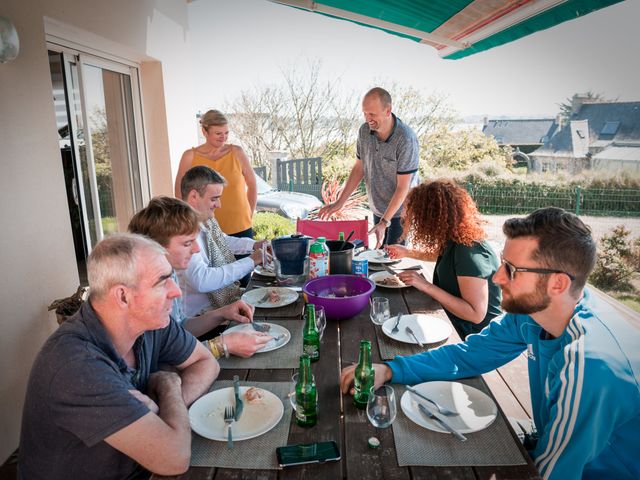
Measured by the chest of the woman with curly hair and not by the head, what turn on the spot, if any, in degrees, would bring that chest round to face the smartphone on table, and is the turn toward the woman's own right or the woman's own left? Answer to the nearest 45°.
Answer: approximately 90° to the woman's own left

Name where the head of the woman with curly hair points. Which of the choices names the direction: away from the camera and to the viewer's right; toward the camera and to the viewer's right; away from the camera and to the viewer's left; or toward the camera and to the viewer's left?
away from the camera and to the viewer's left

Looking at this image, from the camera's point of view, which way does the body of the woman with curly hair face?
to the viewer's left

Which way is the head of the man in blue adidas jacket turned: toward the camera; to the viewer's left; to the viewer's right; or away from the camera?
to the viewer's left

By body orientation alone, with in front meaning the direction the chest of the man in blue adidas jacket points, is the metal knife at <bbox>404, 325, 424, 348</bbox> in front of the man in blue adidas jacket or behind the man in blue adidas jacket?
in front

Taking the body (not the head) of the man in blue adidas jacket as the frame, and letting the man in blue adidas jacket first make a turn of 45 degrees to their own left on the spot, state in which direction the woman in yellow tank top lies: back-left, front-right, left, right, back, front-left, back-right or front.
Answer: right

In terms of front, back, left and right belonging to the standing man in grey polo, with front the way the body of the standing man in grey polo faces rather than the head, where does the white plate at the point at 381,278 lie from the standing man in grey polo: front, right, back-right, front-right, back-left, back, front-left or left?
front-left

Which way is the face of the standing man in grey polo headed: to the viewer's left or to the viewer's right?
to the viewer's left

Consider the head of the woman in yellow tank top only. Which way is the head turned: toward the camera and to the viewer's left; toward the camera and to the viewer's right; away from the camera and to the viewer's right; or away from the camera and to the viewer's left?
toward the camera and to the viewer's right

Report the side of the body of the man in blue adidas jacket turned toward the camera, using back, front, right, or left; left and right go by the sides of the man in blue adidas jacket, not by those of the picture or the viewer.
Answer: left

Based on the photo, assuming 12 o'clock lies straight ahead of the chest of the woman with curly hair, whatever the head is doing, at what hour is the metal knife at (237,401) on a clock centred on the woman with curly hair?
The metal knife is roughly at 10 o'clock from the woman with curly hair.

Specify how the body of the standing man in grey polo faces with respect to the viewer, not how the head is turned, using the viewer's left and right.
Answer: facing the viewer and to the left of the viewer

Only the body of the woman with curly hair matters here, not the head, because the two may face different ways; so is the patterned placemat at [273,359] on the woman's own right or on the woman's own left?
on the woman's own left
